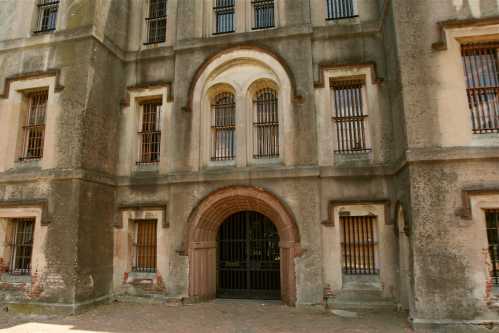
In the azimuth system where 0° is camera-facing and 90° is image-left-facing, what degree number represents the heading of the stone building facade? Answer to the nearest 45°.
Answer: approximately 0°
